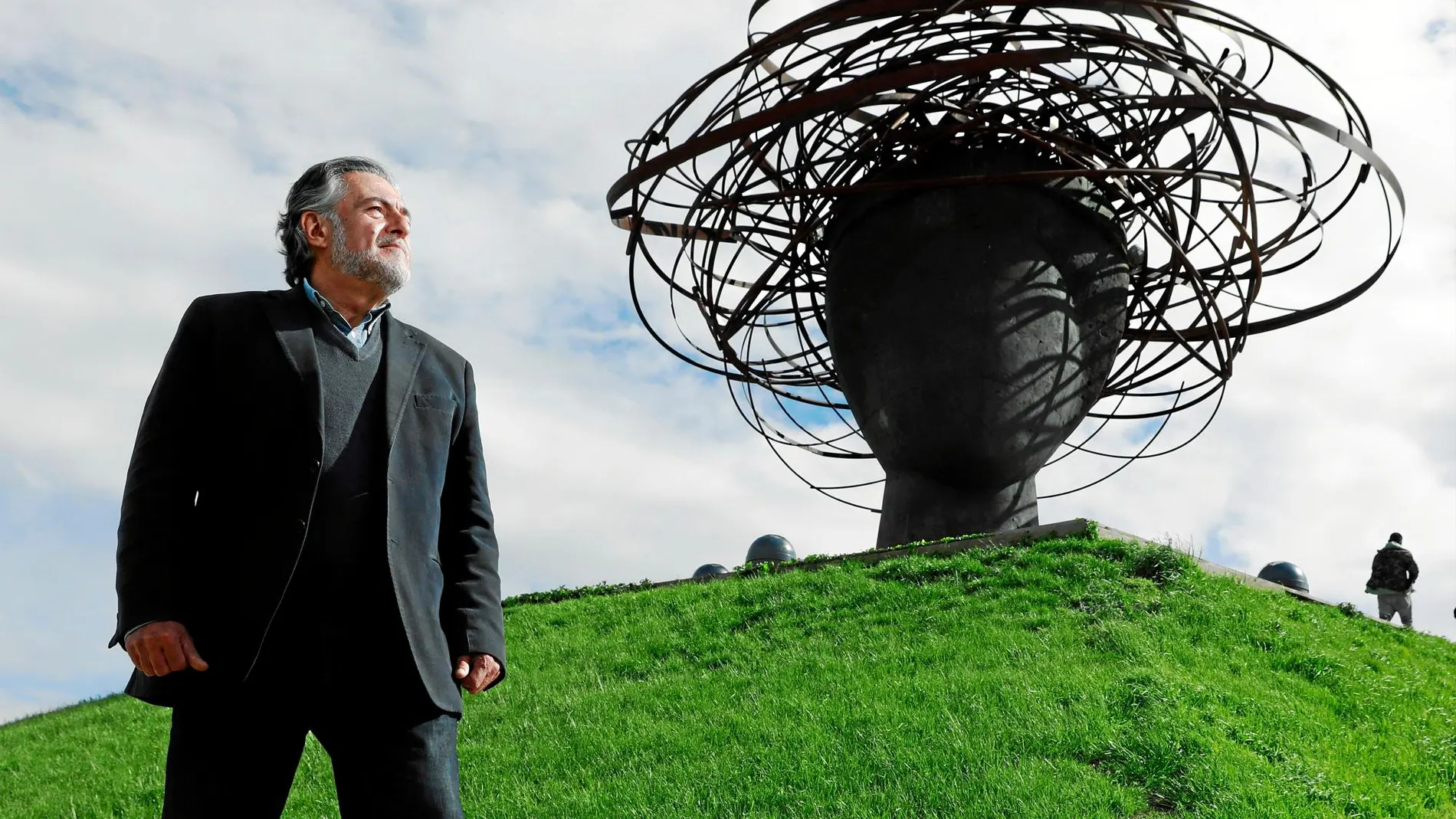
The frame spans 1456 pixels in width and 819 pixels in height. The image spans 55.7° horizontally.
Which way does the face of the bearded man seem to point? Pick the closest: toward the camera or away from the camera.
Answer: toward the camera

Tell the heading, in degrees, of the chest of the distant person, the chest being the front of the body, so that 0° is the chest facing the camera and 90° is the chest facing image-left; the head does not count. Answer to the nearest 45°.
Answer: approximately 180°

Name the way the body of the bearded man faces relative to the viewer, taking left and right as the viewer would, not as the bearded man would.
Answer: facing the viewer and to the right of the viewer

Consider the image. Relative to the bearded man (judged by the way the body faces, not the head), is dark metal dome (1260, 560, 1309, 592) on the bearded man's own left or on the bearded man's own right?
on the bearded man's own left

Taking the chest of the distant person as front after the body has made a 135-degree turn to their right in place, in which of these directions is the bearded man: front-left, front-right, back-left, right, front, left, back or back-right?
front-right

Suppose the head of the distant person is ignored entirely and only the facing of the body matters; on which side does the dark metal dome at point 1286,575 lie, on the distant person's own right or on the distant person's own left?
on the distant person's own left
